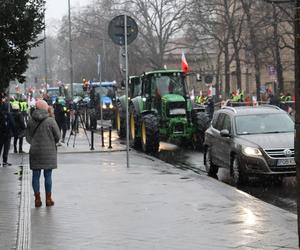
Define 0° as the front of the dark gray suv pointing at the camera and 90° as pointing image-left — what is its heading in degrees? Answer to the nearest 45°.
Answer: approximately 315°

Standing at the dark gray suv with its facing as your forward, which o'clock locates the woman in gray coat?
The woman in gray coat is roughly at 3 o'clock from the dark gray suv.

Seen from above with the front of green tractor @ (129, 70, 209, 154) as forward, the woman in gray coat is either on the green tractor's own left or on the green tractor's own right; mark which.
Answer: on the green tractor's own right

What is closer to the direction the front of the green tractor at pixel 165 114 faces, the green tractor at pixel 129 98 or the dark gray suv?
the dark gray suv
